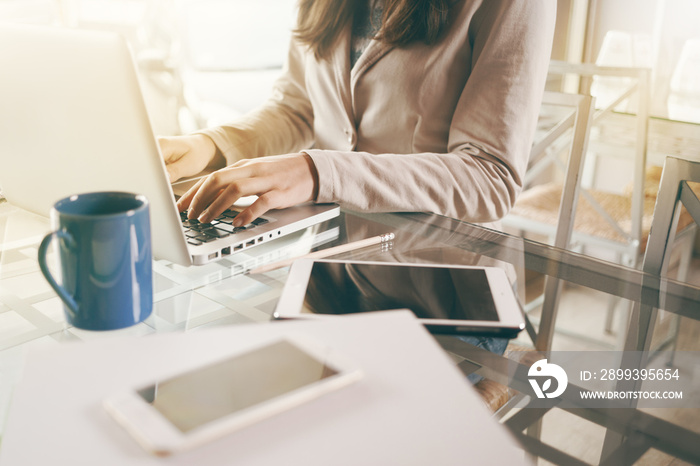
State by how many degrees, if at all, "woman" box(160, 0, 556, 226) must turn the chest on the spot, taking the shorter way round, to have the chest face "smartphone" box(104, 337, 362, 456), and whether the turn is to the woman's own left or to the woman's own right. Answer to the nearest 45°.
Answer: approximately 45° to the woman's own left

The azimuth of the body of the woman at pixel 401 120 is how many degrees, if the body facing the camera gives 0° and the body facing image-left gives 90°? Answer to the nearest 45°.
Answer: approximately 45°

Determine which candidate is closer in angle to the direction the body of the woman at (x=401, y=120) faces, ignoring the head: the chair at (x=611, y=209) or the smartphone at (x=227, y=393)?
the smartphone

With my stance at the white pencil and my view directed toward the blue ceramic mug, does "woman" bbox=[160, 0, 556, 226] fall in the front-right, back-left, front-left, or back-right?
back-right

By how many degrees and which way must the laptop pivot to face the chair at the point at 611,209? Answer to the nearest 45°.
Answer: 0° — it already faces it

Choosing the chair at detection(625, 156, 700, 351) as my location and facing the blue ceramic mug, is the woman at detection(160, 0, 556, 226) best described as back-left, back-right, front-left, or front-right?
front-right

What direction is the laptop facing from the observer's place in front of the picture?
facing away from the viewer and to the right of the viewer

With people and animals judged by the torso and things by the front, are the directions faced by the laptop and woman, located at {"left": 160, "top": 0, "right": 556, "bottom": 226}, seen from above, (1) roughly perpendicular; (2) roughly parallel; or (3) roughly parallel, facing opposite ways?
roughly parallel, facing opposite ways
